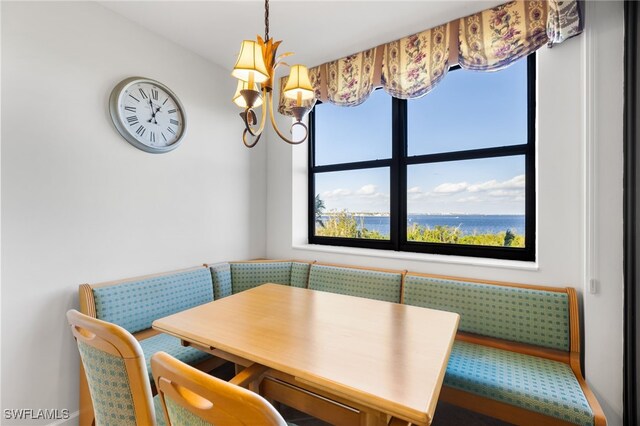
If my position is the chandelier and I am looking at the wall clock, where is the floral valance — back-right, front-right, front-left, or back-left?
back-right

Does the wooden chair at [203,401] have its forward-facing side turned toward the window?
yes

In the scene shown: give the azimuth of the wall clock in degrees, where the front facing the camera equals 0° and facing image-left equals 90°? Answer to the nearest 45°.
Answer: approximately 315°

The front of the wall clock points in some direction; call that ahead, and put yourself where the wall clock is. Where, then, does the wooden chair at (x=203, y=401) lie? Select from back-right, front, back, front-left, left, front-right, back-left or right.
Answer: front-right

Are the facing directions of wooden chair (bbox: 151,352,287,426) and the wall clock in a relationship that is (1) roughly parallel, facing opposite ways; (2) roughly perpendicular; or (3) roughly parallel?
roughly perpendicular

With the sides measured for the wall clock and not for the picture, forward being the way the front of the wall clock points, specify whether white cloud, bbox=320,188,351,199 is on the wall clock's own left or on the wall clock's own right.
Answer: on the wall clock's own left

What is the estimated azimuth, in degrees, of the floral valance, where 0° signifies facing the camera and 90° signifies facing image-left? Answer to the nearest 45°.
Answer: approximately 45°
